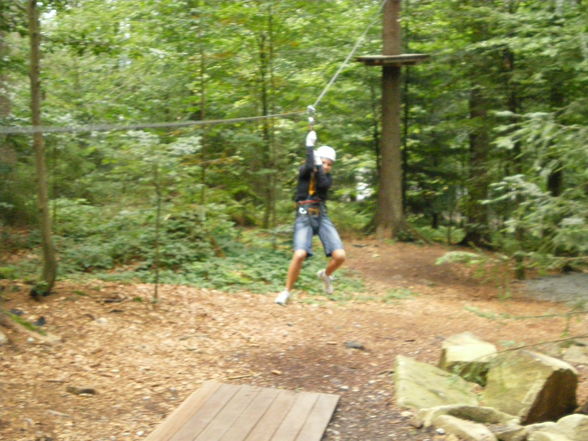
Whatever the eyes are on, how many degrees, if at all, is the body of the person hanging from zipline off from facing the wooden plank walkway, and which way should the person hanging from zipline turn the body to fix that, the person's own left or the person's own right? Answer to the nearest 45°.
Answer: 0° — they already face it

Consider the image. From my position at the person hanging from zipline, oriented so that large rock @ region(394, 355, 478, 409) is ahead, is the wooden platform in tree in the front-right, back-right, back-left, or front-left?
back-left

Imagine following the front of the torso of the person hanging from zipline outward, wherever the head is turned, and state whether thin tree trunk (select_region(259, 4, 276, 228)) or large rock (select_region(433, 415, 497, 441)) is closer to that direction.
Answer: the large rock

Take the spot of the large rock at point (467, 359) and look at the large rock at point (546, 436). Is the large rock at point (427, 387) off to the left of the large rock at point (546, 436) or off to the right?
right

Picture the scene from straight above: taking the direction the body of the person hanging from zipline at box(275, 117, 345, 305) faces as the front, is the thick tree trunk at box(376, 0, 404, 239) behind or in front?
behind

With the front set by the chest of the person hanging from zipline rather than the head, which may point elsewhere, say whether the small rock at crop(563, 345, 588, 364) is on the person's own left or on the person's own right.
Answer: on the person's own left

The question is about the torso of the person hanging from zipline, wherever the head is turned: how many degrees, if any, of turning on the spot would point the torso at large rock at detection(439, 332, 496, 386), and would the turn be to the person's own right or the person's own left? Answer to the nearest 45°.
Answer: approximately 45° to the person's own left

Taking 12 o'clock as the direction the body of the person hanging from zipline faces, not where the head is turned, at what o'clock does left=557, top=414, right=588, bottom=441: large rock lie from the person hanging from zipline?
The large rock is roughly at 11 o'clock from the person hanging from zipline.

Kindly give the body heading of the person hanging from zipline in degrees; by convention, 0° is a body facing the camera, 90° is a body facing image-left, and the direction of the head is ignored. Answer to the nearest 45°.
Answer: approximately 0°

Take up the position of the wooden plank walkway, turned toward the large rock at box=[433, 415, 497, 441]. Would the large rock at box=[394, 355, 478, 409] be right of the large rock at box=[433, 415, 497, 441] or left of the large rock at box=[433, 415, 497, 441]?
left

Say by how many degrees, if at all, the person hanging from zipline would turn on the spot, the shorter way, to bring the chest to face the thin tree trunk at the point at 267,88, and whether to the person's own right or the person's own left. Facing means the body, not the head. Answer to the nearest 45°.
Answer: approximately 180°
